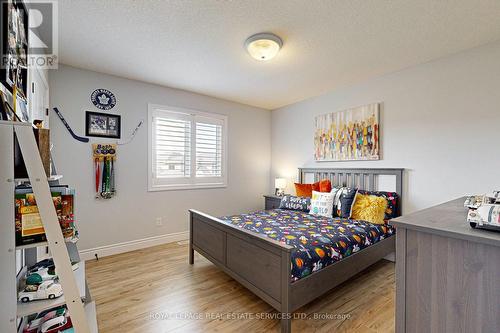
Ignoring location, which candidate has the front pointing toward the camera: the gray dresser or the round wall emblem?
the round wall emblem

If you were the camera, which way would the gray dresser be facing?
facing away from the viewer and to the left of the viewer

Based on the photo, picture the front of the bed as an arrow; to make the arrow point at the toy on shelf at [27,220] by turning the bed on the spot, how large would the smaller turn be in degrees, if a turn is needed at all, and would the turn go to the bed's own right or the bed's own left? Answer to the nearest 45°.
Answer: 0° — it already faces it

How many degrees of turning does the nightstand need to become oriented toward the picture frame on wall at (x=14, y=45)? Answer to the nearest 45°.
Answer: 0° — it already faces it

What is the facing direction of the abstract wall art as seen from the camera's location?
facing the viewer and to the left of the viewer

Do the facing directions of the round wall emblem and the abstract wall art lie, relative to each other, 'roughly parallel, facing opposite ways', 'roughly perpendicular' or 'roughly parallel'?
roughly perpendicular

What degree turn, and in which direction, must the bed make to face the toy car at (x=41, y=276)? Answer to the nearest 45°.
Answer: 0° — it already faces it

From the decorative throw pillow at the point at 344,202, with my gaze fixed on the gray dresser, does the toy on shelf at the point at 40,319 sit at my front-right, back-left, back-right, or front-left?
front-right

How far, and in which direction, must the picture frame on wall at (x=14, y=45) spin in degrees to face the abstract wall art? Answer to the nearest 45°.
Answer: approximately 45° to its left

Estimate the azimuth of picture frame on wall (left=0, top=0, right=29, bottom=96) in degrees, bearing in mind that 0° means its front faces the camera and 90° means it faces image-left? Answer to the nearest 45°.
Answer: approximately 315°

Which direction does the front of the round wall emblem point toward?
toward the camera

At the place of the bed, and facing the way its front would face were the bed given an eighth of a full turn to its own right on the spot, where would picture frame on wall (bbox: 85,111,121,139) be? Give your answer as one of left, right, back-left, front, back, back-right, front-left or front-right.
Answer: front

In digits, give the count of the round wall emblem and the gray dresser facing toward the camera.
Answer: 1

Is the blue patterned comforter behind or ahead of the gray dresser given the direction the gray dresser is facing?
ahead
